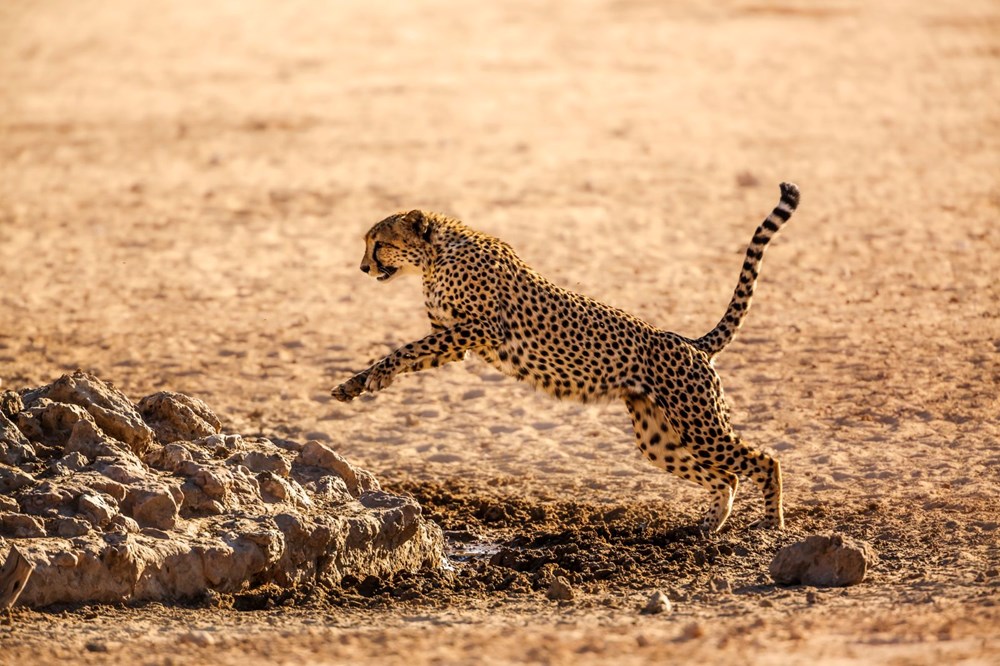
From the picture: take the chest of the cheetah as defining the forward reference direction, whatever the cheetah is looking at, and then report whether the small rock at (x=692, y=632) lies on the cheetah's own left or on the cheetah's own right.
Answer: on the cheetah's own left

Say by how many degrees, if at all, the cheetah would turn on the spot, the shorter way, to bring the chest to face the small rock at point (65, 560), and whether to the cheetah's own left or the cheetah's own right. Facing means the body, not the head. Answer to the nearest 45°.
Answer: approximately 45° to the cheetah's own left

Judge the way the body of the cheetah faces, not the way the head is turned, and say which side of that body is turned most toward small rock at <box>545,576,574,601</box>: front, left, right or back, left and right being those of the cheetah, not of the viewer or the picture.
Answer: left

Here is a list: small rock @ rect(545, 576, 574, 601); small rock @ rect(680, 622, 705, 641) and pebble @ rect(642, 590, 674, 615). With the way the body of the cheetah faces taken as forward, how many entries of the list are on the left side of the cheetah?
3

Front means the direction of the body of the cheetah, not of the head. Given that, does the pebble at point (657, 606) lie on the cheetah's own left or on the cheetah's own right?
on the cheetah's own left

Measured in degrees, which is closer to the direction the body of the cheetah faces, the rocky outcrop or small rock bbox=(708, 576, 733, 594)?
the rocky outcrop

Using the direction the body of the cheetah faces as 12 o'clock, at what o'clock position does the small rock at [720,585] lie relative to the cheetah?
The small rock is roughly at 8 o'clock from the cheetah.

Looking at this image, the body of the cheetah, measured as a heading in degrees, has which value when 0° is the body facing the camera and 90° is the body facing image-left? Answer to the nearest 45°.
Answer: approximately 90°

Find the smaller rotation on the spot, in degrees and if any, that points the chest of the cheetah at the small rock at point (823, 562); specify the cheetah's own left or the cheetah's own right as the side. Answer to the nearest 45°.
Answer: approximately 135° to the cheetah's own left

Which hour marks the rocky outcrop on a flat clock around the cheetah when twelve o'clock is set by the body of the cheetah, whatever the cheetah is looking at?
The rocky outcrop is roughly at 11 o'clock from the cheetah.
